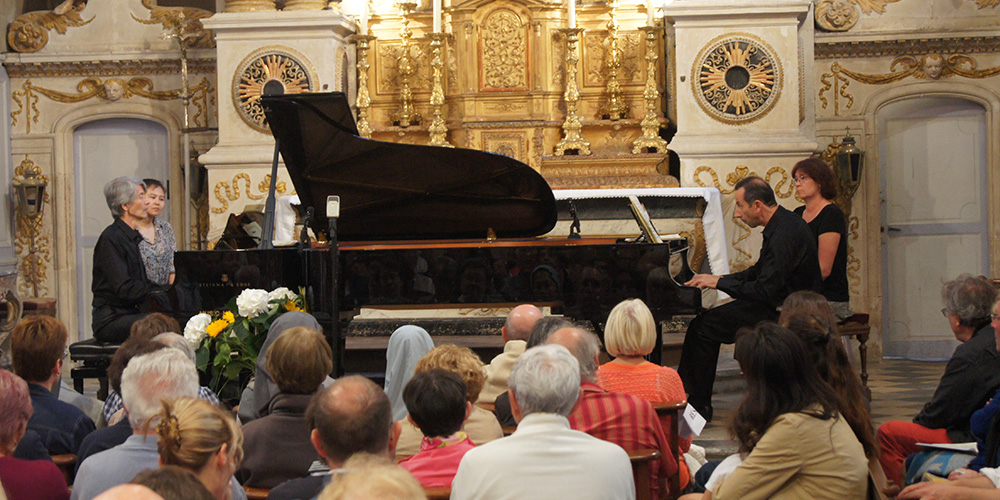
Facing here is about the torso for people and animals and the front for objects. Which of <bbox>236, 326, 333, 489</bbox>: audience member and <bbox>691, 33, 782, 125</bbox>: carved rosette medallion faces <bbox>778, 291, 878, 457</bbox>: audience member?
the carved rosette medallion

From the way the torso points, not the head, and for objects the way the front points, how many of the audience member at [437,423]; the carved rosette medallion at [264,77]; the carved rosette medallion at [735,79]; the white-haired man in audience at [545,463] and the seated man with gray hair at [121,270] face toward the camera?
2

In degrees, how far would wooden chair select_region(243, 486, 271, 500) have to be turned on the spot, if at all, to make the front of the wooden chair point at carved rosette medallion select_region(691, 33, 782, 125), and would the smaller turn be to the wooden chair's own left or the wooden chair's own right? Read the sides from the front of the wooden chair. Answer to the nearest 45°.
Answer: approximately 45° to the wooden chair's own right

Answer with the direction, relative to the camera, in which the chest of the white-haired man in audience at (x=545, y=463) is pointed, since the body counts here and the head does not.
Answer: away from the camera

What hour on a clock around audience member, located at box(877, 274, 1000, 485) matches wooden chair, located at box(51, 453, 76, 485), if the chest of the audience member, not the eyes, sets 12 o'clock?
The wooden chair is roughly at 11 o'clock from the audience member.

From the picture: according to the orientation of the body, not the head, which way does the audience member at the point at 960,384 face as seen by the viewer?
to the viewer's left

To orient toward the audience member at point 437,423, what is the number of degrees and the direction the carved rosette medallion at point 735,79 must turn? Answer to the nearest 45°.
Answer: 0° — it already faces them

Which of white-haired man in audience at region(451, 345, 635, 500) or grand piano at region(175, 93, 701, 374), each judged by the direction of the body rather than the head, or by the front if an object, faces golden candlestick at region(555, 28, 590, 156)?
the white-haired man in audience

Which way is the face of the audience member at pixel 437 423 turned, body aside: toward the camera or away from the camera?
away from the camera

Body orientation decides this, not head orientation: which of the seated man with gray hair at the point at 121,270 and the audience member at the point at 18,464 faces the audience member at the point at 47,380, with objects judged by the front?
the audience member at the point at 18,464

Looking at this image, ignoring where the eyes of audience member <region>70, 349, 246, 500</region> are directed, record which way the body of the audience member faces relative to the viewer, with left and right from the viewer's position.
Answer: facing away from the viewer

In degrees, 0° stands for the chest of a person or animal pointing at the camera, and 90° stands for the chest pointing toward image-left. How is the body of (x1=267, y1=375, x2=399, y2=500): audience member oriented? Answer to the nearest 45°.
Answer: approximately 180°

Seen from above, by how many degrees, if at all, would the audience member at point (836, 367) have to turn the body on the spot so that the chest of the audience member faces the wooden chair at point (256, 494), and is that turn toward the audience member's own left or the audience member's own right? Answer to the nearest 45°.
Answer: approximately 90° to the audience member's own left
